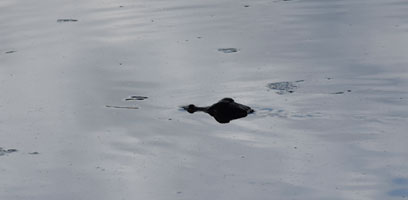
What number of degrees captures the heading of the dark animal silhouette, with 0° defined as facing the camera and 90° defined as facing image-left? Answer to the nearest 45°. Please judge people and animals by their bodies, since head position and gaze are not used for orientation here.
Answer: approximately 90°
